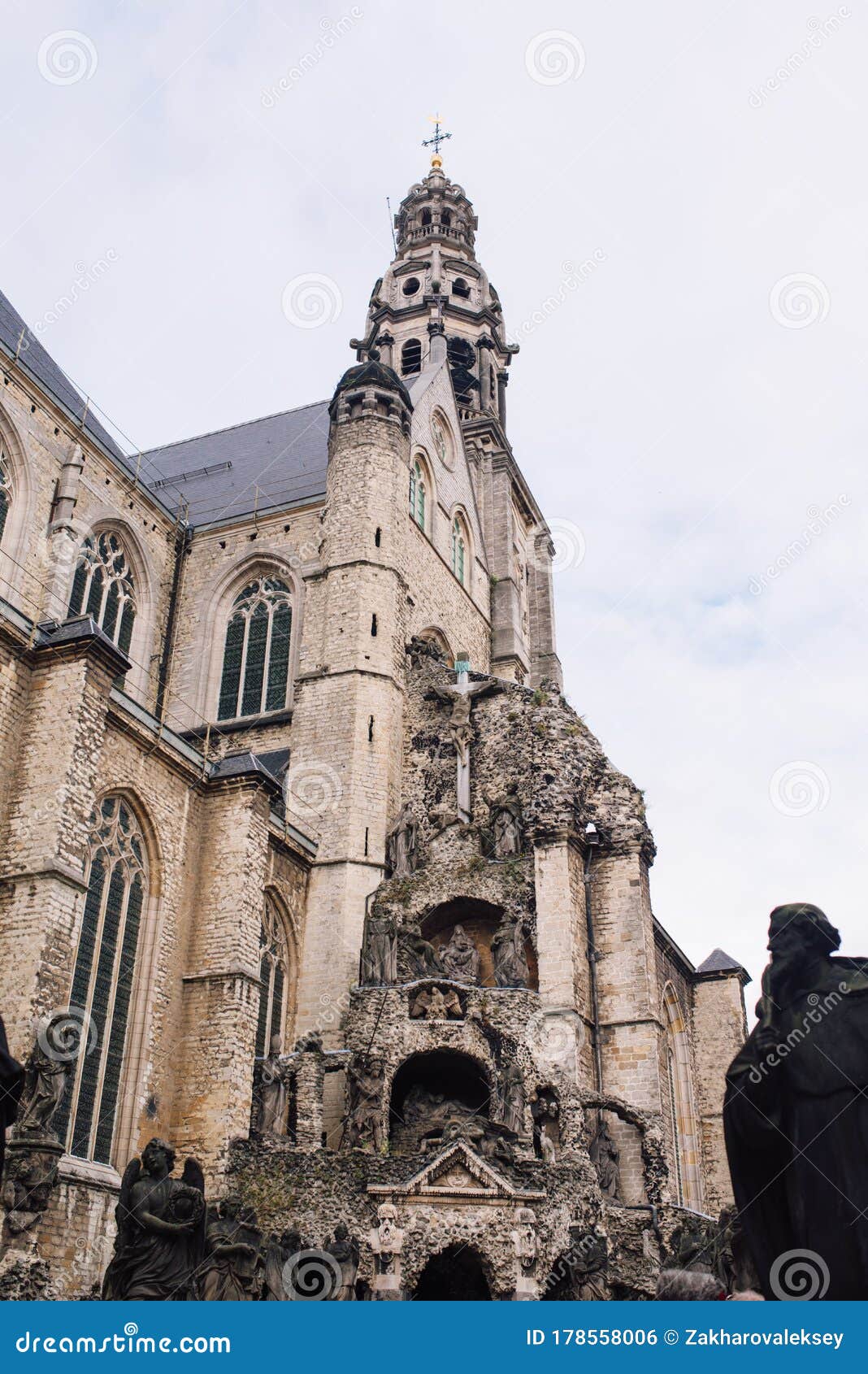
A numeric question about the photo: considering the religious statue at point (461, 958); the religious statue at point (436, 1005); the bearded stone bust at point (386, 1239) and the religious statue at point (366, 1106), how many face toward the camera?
4

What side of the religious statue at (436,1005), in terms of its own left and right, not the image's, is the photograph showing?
front

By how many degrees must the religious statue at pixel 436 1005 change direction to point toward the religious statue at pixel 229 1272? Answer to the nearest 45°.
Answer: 0° — it already faces it

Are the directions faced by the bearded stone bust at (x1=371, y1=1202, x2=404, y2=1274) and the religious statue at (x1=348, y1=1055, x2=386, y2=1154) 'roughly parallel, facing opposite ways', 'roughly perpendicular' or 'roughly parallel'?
roughly parallel

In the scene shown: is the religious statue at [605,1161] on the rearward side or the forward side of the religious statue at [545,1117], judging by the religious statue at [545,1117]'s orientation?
on the rearward side

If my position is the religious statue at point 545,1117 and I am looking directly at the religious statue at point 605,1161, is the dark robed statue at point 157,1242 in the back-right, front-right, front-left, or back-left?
back-right

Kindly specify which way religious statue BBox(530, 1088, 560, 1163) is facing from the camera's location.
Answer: facing the viewer and to the left of the viewer

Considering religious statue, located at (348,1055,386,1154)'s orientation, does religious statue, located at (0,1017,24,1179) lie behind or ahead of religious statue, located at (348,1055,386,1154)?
ahead

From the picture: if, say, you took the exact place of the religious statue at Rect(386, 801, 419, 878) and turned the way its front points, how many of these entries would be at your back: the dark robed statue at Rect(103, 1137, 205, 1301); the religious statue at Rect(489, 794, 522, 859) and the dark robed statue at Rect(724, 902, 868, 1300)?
0

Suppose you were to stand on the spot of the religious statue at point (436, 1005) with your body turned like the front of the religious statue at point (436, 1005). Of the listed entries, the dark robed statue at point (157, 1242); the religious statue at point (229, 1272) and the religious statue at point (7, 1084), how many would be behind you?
0

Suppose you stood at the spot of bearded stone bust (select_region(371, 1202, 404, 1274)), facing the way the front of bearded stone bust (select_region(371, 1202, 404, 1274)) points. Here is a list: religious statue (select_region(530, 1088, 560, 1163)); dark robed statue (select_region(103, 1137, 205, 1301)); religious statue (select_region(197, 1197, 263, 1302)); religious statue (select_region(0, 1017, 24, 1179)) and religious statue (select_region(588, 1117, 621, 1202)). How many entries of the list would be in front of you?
3

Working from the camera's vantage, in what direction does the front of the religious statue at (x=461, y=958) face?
facing the viewer

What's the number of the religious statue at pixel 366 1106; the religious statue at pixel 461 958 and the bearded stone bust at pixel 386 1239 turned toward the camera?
3

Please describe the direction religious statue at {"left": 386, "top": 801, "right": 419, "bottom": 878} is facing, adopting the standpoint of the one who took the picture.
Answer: facing the viewer and to the right of the viewer

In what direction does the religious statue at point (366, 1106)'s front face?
toward the camera
